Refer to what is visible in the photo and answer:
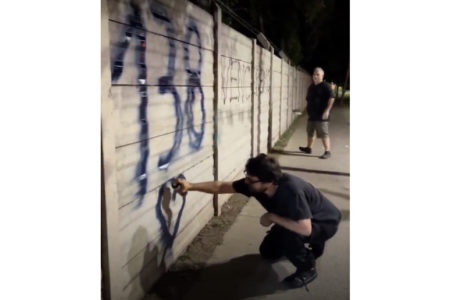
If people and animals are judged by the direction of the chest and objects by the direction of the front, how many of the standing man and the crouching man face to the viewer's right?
0

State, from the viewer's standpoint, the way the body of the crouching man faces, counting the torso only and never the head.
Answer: to the viewer's left

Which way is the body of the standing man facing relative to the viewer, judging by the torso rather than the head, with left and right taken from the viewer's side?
facing the viewer and to the left of the viewer
